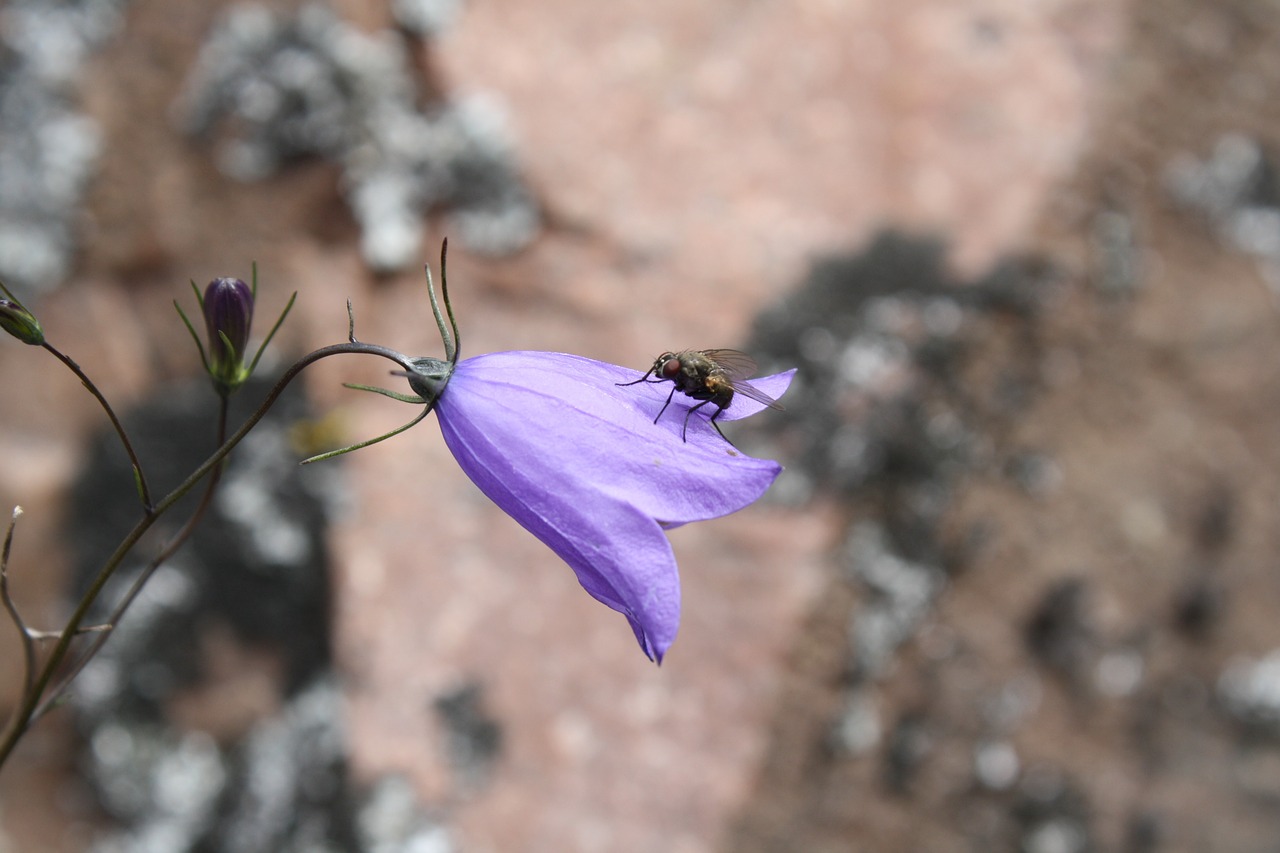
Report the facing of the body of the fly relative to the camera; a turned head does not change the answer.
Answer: to the viewer's left
